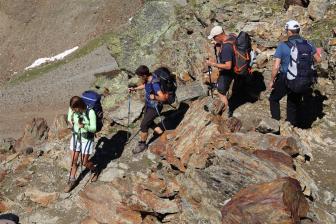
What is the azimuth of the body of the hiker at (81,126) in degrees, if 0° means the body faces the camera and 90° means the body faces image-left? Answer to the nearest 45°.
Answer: approximately 45°

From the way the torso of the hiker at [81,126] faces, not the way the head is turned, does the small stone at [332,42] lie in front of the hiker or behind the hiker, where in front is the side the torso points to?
behind

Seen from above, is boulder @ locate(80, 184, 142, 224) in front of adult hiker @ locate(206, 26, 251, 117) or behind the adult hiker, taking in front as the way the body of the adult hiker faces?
in front

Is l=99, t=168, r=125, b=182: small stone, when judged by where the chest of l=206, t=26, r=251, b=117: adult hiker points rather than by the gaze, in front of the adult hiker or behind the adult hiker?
in front

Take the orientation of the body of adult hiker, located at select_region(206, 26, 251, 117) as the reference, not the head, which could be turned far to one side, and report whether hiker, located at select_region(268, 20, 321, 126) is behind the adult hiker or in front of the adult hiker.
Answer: behind

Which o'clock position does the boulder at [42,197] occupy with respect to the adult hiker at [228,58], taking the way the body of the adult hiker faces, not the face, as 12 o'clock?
The boulder is roughly at 12 o'clock from the adult hiker.

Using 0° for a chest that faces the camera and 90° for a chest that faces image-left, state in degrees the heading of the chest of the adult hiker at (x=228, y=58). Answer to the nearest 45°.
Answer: approximately 90°

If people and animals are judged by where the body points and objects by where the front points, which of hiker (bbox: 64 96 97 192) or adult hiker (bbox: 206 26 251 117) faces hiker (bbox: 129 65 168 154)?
the adult hiker
